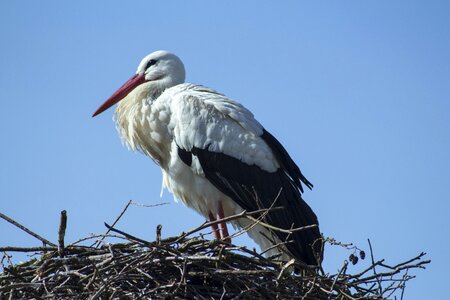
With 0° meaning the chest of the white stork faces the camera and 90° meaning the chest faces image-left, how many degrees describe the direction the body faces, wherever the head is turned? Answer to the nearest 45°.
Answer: approximately 90°
